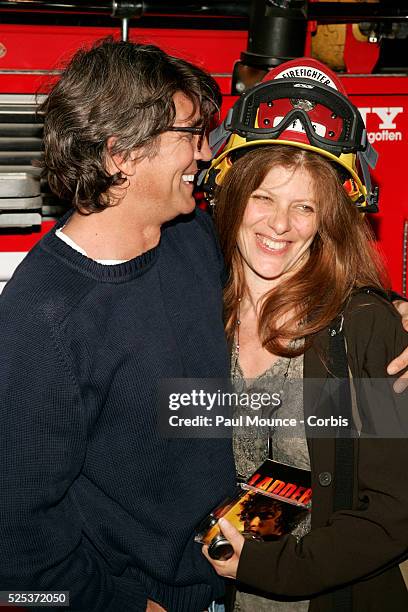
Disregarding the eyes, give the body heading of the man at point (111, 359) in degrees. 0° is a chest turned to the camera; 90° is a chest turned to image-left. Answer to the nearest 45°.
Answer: approximately 315°

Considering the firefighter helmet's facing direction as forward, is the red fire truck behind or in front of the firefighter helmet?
behind

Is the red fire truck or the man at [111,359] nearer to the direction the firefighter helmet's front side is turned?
the man

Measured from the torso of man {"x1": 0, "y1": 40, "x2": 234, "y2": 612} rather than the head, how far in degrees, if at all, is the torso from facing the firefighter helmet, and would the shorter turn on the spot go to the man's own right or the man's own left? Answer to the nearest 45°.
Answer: approximately 90° to the man's own left

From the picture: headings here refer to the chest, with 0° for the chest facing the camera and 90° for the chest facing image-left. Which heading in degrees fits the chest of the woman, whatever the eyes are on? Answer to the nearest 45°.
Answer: approximately 45°

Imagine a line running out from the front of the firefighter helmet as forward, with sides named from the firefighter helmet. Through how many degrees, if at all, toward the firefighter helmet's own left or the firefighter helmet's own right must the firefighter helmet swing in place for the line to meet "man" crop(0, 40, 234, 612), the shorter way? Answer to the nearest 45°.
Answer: approximately 45° to the firefighter helmet's own right
